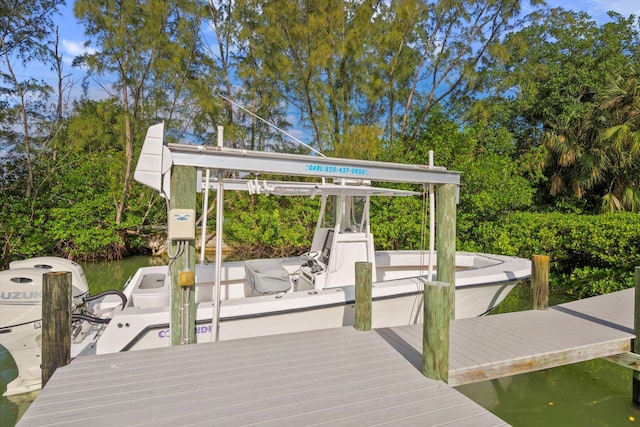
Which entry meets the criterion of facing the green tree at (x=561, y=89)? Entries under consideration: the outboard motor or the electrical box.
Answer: the outboard motor

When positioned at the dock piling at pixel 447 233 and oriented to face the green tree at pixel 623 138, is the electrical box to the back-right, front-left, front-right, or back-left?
back-left

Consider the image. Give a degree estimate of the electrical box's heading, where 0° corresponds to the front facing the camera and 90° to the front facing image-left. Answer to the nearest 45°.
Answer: approximately 0°

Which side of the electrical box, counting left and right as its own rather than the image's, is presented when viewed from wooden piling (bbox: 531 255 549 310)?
left

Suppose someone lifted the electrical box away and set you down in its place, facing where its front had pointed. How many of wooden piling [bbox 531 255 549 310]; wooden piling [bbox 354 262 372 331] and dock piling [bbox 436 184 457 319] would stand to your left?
3

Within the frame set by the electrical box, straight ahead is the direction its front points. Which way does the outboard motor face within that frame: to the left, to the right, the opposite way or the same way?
to the left

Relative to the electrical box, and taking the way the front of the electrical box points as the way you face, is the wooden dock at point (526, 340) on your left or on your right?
on your left

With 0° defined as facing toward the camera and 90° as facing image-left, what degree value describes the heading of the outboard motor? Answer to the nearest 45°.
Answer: approximately 270°

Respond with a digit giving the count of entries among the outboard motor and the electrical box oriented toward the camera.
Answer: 1
